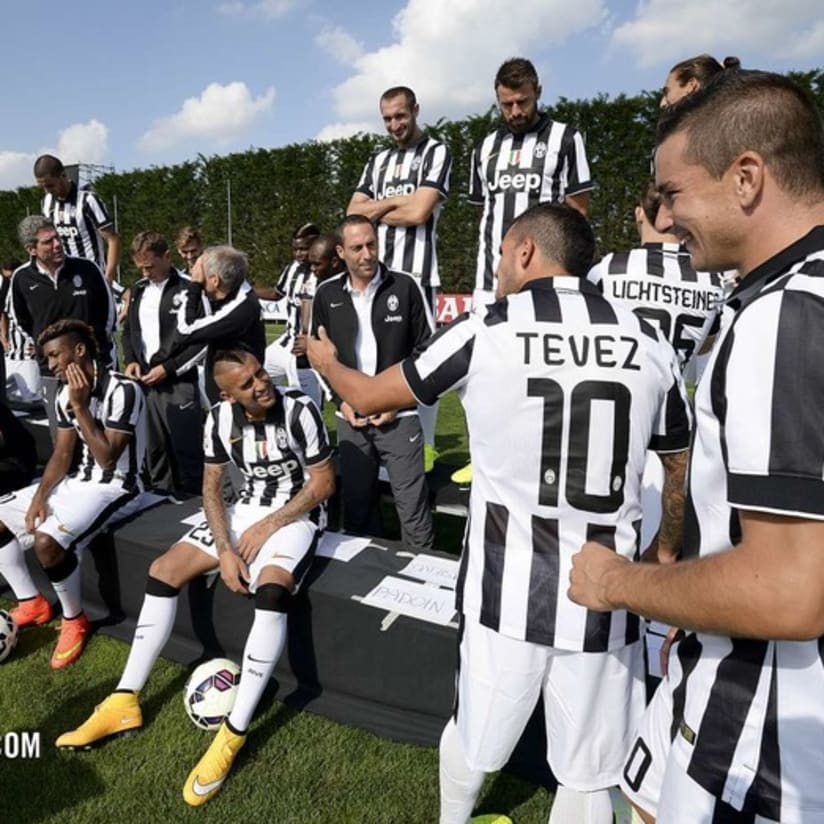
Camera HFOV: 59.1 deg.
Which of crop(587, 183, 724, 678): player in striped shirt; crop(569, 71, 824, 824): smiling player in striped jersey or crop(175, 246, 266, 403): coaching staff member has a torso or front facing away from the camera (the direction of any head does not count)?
crop(587, 183, 724, 678): player in striped shirt

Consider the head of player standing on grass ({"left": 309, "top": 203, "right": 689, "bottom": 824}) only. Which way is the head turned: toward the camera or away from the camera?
away from the camera

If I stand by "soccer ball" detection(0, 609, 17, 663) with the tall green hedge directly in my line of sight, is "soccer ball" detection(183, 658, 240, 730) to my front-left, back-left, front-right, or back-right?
back-right

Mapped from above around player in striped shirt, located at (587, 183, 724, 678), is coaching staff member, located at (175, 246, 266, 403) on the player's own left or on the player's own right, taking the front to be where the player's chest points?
on the player's own left

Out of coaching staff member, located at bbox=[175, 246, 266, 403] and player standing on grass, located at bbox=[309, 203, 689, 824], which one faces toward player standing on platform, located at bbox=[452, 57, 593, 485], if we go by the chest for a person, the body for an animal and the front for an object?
player standing on grass, located at bbox=[309, 203, 689, 824]

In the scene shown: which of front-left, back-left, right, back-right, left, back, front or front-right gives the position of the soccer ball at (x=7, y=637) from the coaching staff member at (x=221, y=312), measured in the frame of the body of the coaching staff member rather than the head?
front-left

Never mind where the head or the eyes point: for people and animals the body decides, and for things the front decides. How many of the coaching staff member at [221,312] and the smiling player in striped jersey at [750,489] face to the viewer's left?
2

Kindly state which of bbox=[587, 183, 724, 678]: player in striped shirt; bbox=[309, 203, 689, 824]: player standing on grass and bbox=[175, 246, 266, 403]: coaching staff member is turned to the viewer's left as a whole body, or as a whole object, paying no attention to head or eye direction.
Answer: the coaching staff member

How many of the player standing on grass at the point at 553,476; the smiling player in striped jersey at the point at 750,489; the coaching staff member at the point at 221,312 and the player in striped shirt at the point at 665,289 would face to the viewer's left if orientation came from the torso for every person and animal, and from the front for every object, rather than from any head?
2

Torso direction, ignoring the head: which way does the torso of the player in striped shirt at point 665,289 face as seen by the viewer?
away from the camera

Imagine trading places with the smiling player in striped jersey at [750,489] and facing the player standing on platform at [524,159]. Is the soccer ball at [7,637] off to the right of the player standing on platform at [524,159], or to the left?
left

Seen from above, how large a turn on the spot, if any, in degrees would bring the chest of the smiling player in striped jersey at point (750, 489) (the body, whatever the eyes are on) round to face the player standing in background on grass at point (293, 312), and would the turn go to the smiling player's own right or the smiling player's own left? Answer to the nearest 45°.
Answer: approximately 45° to the smiling player's own right

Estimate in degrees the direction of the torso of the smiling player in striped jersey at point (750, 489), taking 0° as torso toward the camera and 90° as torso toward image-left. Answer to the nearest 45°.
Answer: approximately 90°

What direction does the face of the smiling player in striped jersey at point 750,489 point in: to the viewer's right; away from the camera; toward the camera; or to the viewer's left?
to the viewer's left

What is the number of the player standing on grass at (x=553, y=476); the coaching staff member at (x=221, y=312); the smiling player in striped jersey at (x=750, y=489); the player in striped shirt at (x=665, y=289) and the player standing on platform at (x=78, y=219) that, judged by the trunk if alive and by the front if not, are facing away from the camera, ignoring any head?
2

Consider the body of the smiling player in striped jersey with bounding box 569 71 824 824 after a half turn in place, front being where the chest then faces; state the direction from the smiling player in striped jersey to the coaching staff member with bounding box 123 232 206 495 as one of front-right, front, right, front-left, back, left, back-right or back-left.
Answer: back-left

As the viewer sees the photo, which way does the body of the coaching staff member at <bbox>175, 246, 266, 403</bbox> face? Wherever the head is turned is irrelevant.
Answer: to the viewer's left

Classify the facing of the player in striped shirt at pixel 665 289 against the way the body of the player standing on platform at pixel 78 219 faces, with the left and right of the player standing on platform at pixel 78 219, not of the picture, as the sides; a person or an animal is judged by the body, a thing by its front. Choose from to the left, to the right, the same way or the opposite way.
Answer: the opposite way

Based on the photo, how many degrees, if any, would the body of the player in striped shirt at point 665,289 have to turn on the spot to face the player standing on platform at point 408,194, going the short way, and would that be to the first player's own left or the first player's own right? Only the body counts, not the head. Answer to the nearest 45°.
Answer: approximately 45° to the first player's own left

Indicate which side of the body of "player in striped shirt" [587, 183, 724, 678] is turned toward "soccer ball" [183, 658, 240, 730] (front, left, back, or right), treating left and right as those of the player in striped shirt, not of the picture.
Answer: left
